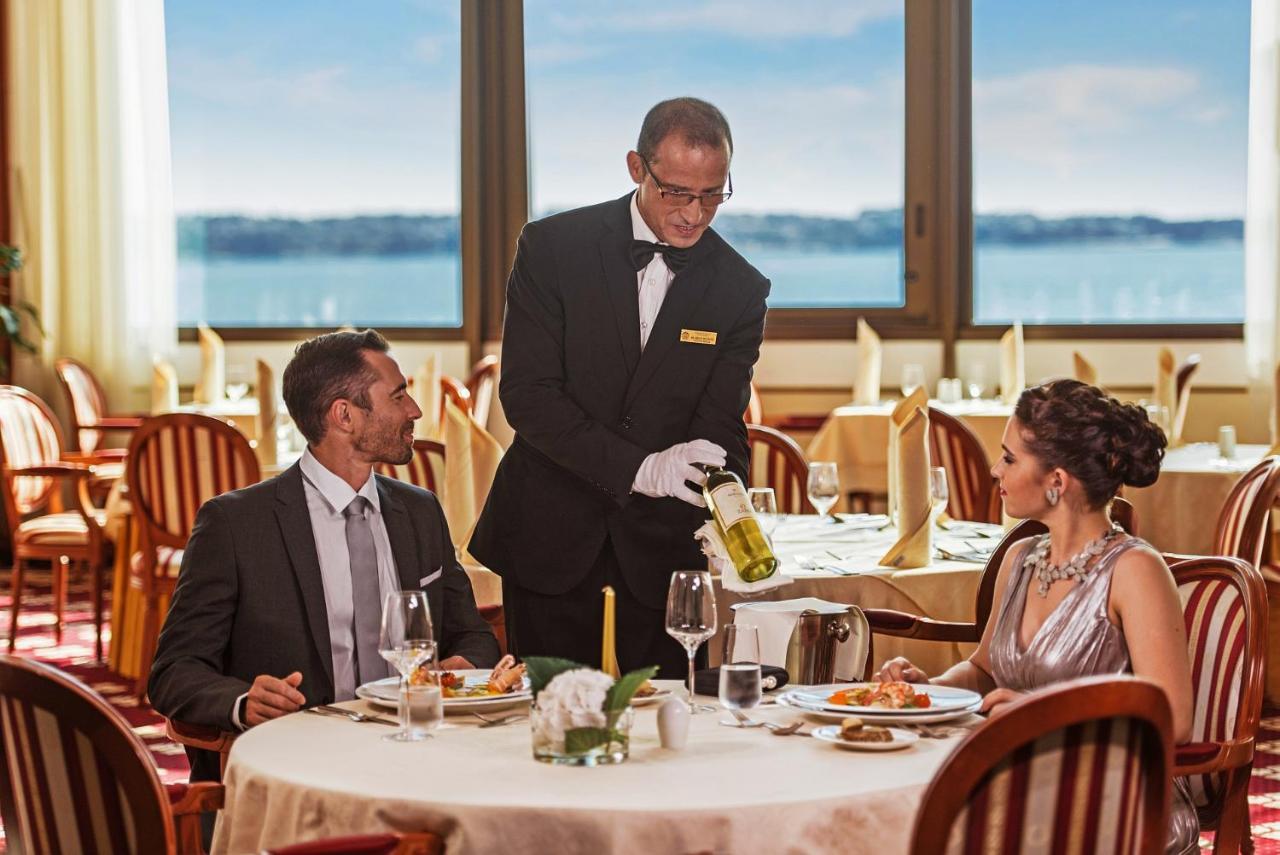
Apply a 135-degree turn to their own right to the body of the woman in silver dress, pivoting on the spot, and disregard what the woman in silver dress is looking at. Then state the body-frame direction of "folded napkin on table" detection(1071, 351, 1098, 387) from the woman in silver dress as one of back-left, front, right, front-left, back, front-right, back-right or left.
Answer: front

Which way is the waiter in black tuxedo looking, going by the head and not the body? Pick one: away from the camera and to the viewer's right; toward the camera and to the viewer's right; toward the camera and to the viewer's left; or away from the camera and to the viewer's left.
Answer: toward the camera and to the viewer's right

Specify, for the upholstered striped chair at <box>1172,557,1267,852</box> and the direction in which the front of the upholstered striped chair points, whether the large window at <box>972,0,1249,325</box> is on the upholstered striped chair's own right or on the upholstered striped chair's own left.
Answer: on the upholstered striped chair's own right

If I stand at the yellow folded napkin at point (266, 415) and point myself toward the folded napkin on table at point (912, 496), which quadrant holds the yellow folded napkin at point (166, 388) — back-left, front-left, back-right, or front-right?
back-left

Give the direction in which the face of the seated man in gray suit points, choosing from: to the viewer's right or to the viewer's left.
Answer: to the viewer's right

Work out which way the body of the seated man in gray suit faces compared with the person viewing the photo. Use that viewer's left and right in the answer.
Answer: facing the viewer and to the right of the viewer

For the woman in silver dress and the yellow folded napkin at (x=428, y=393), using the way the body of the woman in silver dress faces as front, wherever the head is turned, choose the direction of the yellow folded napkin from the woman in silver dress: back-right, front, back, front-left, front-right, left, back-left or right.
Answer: right

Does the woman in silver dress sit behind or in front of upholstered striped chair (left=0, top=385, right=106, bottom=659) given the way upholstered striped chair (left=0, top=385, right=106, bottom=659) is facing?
in front

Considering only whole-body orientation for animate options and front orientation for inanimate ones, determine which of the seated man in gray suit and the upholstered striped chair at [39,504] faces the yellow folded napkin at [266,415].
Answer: the upholstered striped chair

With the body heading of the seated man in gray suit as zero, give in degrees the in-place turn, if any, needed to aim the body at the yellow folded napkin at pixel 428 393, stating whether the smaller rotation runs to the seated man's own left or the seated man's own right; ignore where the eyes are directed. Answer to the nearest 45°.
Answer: approximately 135° to the seated man's own left

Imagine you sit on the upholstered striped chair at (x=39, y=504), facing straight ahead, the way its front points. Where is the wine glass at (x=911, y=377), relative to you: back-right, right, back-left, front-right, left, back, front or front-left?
front-left

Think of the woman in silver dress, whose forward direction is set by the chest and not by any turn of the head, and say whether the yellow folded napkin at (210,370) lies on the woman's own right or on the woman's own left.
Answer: on the woman's own right

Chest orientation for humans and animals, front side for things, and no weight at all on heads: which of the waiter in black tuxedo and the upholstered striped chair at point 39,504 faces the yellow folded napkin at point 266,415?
the upholstered striped chair

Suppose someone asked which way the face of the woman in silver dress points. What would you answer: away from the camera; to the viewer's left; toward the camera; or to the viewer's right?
to the viewer's left

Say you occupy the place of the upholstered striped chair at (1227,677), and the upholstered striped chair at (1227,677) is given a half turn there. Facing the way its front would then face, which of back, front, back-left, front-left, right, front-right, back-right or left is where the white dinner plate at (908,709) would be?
back

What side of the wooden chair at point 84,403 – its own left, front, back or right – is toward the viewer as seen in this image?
right

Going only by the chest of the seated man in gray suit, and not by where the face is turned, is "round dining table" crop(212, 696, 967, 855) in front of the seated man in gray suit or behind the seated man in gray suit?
in front
